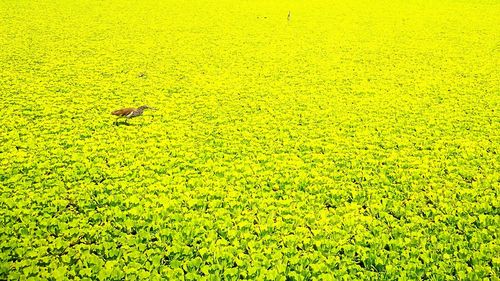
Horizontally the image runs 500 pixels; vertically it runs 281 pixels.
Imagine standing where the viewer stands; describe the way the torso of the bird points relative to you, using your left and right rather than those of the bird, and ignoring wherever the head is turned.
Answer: facing to the right of the viewer
